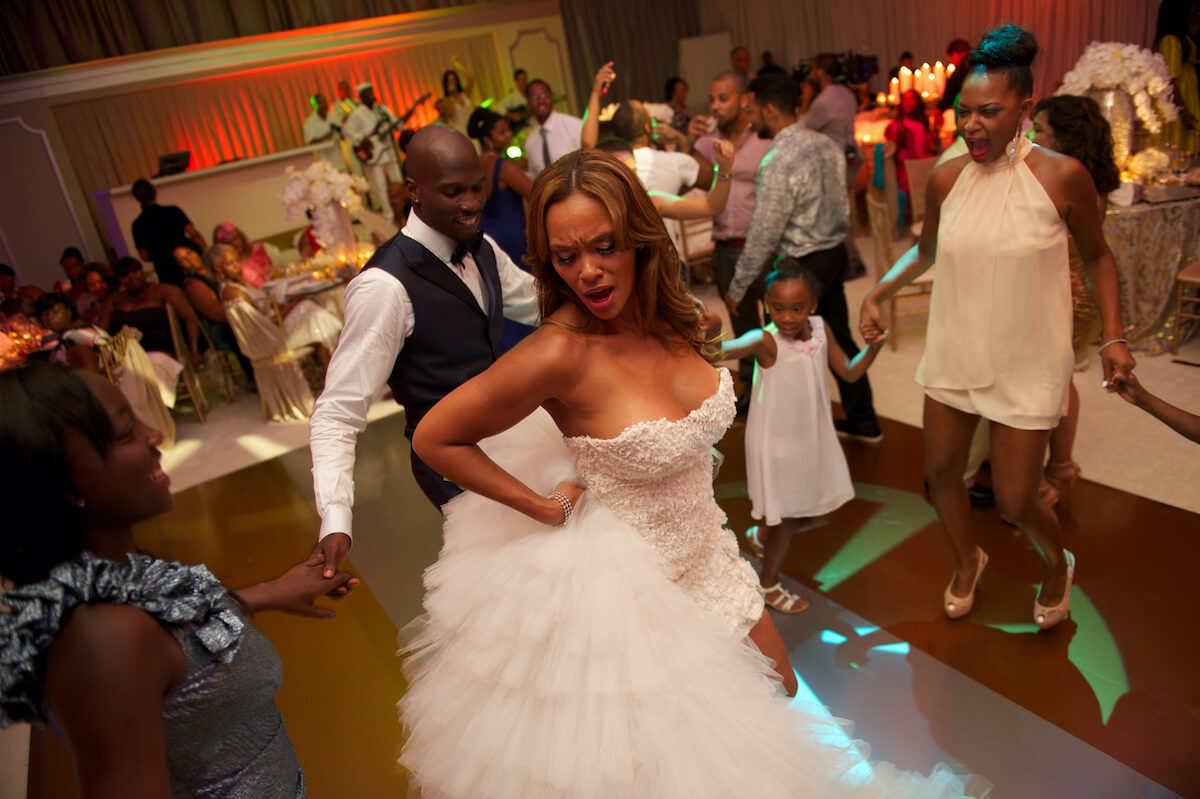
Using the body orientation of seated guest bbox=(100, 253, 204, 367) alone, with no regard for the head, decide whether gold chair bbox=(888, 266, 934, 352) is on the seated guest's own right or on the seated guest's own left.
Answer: on the seated guest's own left

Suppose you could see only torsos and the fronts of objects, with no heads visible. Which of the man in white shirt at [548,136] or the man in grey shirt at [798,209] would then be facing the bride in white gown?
the man in white shirt

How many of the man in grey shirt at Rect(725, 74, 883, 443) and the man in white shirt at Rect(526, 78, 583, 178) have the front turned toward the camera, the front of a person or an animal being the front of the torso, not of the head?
1

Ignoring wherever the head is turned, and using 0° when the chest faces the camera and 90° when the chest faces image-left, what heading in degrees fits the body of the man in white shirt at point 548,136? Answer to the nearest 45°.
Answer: approximately 0°

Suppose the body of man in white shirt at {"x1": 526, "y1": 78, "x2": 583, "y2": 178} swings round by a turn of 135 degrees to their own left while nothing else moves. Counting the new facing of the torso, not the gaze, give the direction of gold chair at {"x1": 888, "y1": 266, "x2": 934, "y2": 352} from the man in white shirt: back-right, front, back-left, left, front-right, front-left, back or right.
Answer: right

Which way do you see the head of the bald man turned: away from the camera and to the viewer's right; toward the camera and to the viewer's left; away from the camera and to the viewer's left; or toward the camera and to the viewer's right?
toward the camera and to the viewer's right

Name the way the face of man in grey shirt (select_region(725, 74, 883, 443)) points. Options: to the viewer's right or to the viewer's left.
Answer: to the viewer's left

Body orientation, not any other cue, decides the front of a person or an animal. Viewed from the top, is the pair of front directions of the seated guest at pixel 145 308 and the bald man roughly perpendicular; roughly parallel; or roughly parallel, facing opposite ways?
roughly perpendicular

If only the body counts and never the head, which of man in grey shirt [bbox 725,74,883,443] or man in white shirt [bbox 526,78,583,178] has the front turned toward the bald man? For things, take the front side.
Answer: the man in white shirt
